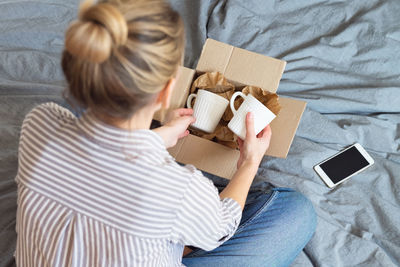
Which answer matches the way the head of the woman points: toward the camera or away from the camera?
away from the camera

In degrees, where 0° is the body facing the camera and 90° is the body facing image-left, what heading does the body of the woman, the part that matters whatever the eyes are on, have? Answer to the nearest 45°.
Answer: approximately 225°
